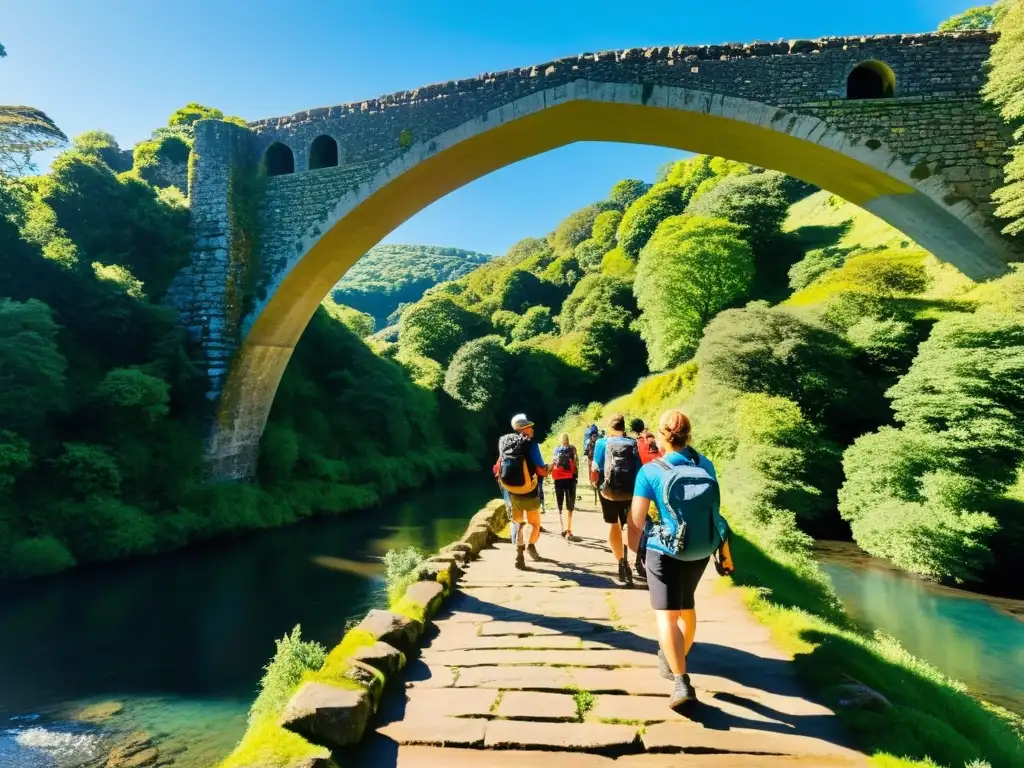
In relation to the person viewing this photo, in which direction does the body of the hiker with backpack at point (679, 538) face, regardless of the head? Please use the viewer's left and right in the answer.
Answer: facing away from the viewer and to the left of the viewer

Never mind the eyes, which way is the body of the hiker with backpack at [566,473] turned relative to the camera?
away from the camera

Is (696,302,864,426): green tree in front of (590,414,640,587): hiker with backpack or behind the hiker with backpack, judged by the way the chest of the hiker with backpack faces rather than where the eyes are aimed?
in front

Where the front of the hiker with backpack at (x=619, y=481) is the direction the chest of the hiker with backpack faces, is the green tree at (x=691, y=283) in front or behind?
in front

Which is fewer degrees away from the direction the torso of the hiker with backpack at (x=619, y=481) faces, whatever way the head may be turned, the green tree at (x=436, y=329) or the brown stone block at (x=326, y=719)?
the green tree

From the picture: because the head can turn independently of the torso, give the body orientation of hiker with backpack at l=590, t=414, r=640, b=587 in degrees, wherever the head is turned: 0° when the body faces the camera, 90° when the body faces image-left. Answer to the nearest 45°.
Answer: approximately 180°

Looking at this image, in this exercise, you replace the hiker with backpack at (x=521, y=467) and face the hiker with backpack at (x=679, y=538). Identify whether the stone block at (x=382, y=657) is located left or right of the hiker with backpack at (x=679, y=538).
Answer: right

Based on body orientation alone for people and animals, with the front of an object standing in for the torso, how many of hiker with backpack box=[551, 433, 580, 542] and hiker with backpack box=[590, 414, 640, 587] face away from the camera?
2

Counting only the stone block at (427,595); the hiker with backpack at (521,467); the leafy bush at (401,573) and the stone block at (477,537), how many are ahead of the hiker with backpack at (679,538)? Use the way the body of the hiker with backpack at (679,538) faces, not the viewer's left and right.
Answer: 4

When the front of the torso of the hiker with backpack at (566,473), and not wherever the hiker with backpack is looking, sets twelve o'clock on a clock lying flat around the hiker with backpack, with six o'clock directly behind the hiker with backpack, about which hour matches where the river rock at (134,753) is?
The river rock is roughly at 8 o'clock from the hiker with backpack.

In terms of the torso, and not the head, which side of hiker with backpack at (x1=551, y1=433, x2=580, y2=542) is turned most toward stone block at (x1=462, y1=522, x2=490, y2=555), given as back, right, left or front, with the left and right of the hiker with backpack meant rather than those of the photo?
left

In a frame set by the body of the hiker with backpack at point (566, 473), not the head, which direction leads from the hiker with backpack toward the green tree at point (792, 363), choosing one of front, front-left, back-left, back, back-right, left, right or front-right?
front-right

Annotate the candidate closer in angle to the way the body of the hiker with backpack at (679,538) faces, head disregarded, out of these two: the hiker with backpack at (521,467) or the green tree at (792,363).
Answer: the hiker with backpack
